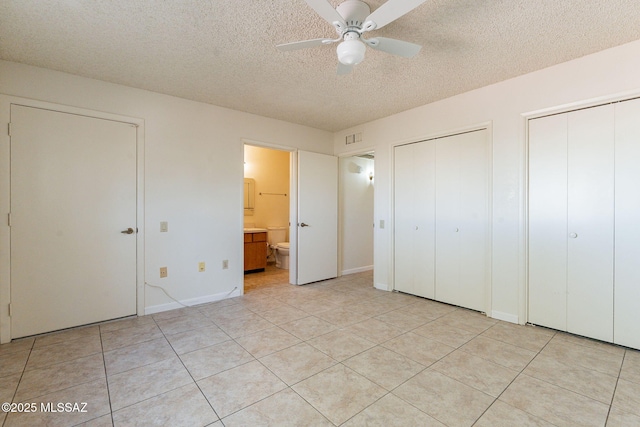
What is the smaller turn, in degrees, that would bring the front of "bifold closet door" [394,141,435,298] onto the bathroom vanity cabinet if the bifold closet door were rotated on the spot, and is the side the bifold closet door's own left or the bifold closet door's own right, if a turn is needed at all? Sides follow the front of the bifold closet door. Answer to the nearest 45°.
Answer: approximately 45° to the bifold closet door's own right

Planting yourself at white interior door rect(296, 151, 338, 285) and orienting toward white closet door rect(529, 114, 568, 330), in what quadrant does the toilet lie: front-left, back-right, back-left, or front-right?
back-left

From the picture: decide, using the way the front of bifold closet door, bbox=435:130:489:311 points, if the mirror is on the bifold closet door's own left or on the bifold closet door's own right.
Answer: on the bifold closet door's own right

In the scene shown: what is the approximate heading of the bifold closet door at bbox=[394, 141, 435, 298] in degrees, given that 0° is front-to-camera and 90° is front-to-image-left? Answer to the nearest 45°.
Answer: approximately 45°

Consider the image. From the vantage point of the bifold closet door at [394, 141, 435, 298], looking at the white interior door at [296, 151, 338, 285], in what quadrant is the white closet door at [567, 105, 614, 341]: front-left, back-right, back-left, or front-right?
back-left

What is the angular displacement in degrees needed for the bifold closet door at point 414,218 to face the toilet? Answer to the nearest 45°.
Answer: approximately 90° to its right

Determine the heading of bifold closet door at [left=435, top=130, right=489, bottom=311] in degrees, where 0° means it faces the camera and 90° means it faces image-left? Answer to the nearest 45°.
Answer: approximately 45°

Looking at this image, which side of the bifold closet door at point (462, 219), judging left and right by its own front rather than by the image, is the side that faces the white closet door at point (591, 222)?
left

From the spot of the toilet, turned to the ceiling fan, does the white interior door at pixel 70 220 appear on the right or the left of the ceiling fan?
right

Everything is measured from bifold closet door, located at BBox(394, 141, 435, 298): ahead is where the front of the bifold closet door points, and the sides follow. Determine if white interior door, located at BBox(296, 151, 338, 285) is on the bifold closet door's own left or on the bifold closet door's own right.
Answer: on the bifold closet door's own right
